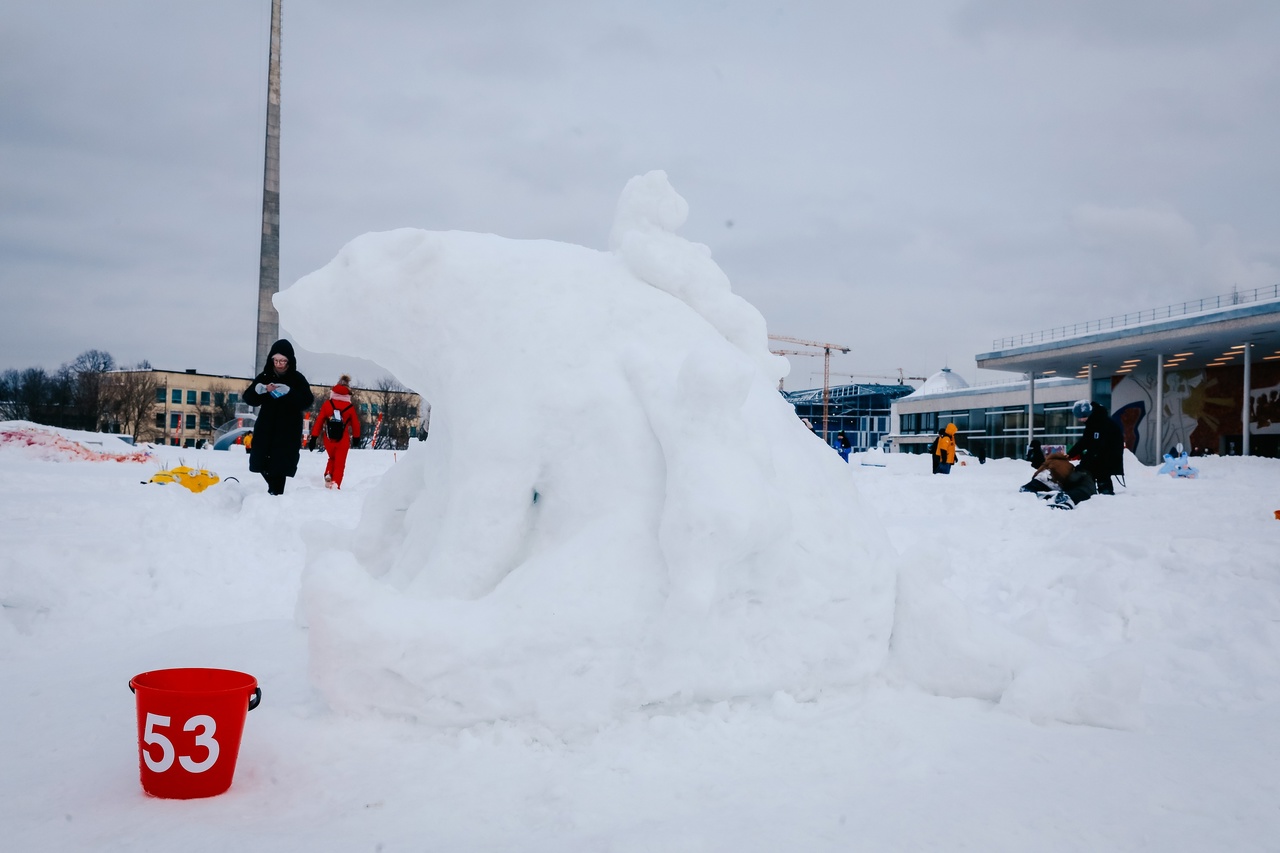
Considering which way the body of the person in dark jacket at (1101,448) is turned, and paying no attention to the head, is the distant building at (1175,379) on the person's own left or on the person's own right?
on the person's own right

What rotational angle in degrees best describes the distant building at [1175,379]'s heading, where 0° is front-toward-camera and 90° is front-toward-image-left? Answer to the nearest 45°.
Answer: approximately 45°

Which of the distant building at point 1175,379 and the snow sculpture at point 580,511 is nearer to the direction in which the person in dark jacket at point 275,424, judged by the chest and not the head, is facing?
the snow sculpture

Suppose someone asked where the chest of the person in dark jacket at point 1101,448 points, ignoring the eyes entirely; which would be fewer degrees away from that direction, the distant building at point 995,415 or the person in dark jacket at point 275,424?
the person in dark jacket

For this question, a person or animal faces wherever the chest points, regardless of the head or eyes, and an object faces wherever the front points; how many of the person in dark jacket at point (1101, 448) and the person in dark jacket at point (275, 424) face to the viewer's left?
1

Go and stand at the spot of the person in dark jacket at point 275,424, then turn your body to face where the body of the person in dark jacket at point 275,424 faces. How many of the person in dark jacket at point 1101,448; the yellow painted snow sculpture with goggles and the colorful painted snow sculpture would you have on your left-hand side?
2

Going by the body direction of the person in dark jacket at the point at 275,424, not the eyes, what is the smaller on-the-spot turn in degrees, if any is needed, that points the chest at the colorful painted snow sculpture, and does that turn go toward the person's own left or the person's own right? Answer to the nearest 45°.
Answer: approximately 90° to the person's own left

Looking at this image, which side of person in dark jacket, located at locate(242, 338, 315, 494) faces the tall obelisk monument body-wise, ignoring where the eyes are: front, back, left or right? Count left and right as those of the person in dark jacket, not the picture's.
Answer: back

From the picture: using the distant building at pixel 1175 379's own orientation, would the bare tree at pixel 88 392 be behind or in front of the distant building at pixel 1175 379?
in front

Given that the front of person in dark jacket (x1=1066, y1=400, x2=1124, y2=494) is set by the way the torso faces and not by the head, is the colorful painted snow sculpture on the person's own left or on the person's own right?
on the person's own right

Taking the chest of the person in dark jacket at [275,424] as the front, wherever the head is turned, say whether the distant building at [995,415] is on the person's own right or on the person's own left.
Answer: on the person's own left
